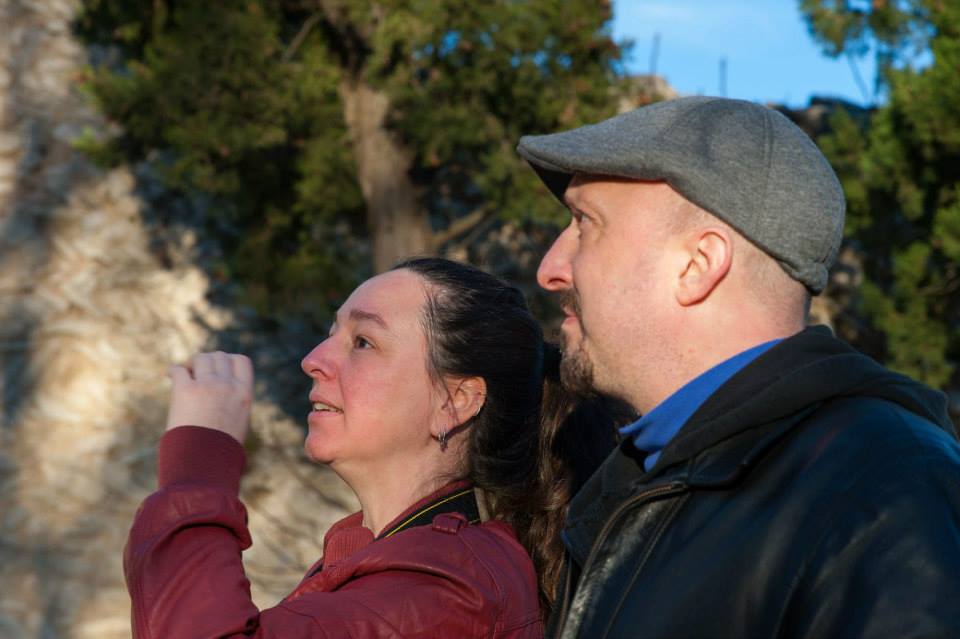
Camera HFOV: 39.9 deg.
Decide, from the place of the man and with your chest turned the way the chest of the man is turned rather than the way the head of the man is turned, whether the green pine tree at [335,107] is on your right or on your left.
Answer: on your right

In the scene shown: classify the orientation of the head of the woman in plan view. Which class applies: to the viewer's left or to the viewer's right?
to the viewer's left

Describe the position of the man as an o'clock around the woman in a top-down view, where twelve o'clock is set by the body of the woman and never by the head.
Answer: The man is roughly at 8 o'clock from the woman.

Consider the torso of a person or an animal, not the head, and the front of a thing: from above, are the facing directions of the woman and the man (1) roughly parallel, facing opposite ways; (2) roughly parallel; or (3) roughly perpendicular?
roughly parallel

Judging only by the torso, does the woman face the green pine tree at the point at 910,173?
no

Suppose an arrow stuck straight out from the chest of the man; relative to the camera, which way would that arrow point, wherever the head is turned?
to the viewer's left

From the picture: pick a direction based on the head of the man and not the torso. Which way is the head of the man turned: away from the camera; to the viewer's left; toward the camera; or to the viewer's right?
to the viewer's left

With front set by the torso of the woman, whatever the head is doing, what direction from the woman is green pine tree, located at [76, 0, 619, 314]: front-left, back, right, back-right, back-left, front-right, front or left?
right

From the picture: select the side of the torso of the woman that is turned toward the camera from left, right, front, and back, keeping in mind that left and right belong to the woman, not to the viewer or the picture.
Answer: left

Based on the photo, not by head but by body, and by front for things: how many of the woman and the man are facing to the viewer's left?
2
